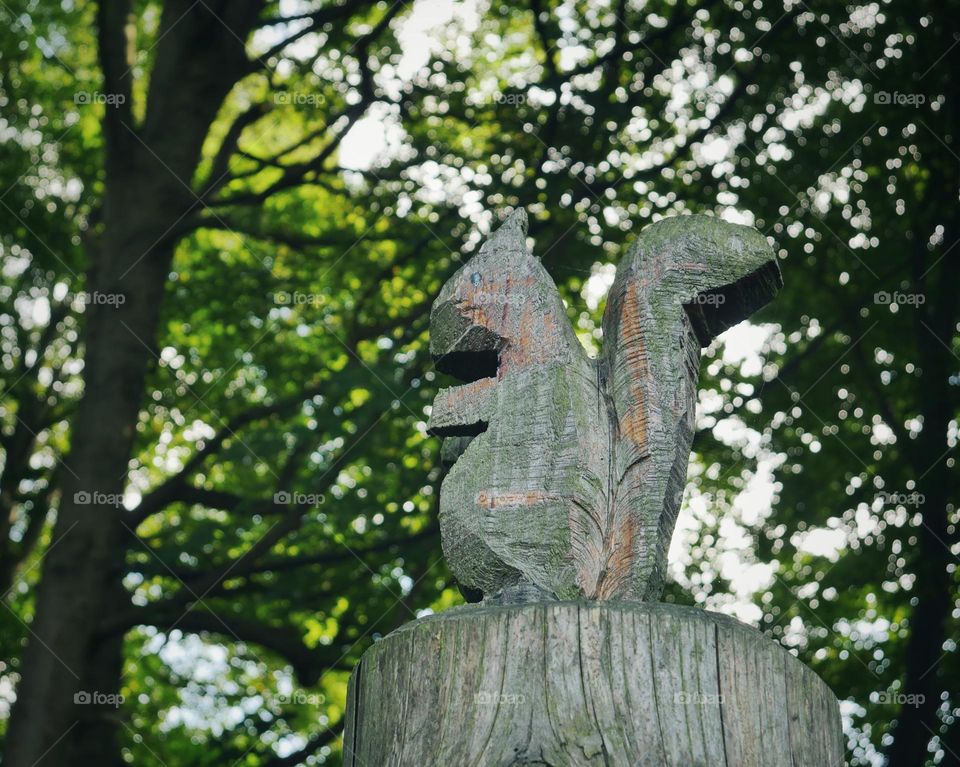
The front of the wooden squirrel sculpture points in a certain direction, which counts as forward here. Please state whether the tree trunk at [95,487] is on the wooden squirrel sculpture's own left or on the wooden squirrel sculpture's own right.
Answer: on the wooden squirrel sculpture's own right

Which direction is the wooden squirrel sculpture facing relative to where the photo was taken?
to the viewer's left
